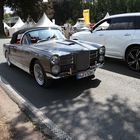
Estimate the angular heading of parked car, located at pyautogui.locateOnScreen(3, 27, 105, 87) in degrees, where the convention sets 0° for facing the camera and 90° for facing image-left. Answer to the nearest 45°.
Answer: approximately 315°

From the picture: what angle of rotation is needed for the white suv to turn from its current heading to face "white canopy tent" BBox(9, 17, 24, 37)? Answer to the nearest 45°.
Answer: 0° — it already faces it

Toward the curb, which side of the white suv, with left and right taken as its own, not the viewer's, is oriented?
left

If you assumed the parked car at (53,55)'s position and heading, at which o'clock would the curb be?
The curb is roughly at 2 o'clock from the parked car.

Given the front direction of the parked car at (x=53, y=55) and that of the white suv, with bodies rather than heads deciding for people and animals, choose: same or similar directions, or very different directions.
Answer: very different directions
